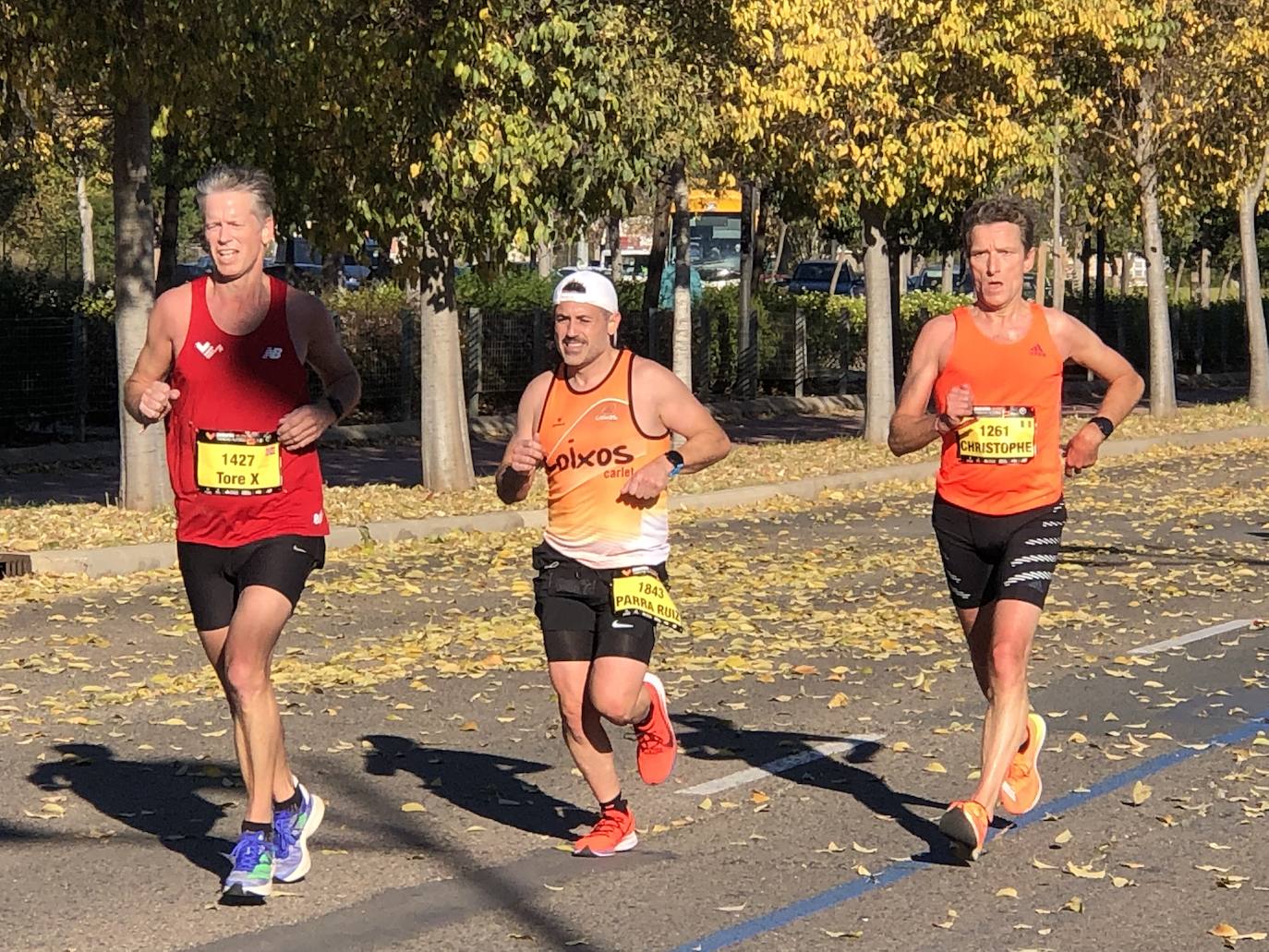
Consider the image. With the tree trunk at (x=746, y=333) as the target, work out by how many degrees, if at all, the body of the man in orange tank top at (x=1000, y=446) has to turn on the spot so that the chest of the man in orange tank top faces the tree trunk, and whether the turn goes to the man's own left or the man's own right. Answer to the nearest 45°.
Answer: approximately 180°

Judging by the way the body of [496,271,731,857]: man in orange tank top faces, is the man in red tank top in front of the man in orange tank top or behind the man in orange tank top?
in front

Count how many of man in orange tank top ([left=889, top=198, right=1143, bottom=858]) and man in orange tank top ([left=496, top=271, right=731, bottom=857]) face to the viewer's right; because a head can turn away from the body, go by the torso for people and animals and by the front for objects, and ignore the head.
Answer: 0

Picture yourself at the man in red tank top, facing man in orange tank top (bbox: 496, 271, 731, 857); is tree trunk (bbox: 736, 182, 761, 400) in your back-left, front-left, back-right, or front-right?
front-left

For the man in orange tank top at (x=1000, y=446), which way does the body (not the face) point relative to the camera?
toward the camera

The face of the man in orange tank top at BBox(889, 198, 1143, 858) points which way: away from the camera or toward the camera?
toward the camera

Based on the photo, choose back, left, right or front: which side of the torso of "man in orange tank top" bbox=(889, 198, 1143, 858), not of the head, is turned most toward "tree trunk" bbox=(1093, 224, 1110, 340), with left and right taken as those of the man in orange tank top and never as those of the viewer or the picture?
back

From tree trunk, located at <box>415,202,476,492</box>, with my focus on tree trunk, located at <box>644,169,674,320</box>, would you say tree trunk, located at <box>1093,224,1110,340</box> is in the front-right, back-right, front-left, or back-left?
front-right

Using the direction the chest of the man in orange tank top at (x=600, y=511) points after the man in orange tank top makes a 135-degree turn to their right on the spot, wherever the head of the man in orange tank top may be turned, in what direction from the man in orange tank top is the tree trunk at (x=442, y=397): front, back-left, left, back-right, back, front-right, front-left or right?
front

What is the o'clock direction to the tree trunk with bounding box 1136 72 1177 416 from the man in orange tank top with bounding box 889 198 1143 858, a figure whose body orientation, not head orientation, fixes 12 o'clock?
The tree trunk is roughly at 6 o'clock from the man in orange tank top.

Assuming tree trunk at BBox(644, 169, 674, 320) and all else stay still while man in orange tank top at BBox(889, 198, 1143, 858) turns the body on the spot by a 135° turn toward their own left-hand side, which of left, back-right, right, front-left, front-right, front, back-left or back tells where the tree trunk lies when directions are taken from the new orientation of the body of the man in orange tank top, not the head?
front-left

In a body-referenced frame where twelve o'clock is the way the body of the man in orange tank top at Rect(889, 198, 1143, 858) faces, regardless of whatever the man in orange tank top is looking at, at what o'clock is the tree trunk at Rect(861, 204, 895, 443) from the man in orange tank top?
The tree trunk is roughly at 6 o'clock from the man in orange tank top.

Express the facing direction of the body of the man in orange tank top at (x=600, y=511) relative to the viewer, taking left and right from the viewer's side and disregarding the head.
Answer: facing the viewer and to the left of the viewer

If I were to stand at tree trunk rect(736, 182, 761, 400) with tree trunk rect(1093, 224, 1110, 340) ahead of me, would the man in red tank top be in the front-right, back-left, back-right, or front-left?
back-right

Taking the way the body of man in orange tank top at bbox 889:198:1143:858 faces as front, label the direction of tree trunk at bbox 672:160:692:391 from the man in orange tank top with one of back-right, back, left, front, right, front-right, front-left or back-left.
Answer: back

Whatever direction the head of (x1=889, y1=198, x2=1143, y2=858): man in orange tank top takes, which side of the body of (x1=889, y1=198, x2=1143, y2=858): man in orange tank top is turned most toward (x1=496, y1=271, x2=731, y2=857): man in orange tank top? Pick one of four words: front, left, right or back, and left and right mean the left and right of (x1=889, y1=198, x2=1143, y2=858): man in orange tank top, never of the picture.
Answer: right
